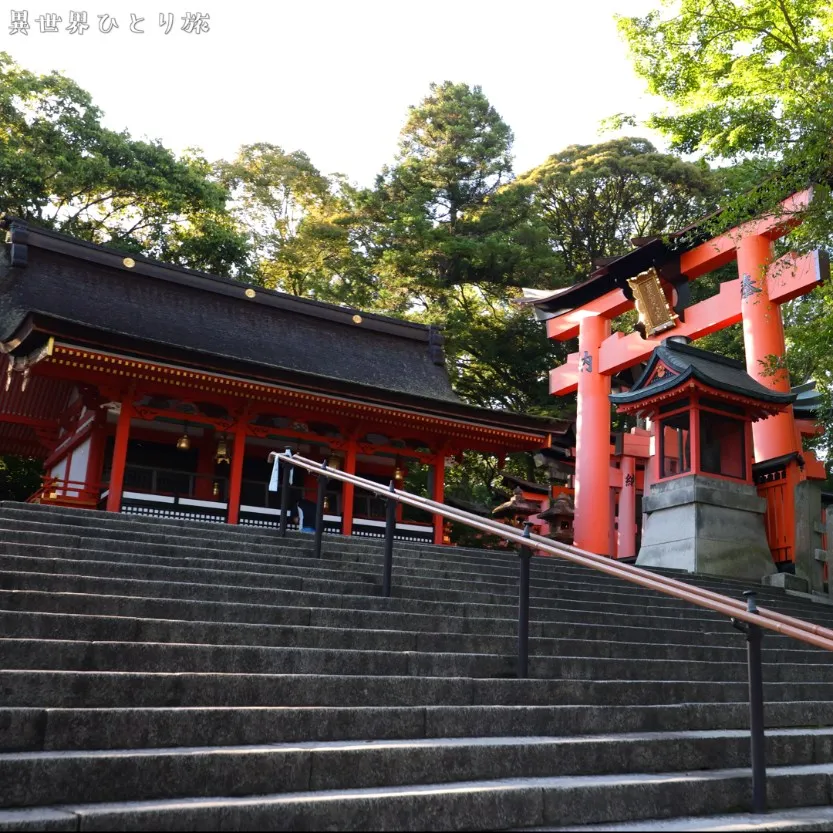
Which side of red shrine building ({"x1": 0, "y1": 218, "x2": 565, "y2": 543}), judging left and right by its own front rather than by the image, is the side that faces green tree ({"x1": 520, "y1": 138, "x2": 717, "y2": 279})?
left

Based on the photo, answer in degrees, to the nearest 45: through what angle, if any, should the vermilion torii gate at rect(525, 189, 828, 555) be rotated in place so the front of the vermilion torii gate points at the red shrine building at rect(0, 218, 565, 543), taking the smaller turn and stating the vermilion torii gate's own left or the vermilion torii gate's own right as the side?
0° — it already faces it

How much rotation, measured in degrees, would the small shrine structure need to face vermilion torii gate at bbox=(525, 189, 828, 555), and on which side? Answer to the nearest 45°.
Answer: approximately 135° to its right

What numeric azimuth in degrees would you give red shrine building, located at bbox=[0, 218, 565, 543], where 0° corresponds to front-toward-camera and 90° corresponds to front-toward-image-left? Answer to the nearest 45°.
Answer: approximately 315°

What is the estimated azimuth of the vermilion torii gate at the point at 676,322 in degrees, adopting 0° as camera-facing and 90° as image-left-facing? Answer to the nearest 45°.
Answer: approximately 45°

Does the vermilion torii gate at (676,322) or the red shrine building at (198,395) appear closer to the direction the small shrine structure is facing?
the red shrine building

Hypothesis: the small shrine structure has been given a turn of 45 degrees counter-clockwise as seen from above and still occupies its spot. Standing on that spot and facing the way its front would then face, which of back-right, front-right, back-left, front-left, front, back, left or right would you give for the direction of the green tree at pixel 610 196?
back
